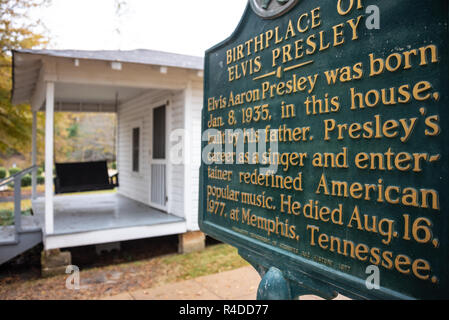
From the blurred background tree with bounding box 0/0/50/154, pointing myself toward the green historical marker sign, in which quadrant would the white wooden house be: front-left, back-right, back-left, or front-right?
front-left

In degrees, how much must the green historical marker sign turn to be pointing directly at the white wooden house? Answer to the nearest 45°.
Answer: approximately 90° to its right

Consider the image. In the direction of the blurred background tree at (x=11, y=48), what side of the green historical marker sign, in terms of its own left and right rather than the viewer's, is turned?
right

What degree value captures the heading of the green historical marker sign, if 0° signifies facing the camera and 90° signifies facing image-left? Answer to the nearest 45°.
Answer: approximately 45°

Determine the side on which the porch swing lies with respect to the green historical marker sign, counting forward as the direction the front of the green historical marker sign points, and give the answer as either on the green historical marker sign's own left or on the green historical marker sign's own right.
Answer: on the green historical marker sign's own right
